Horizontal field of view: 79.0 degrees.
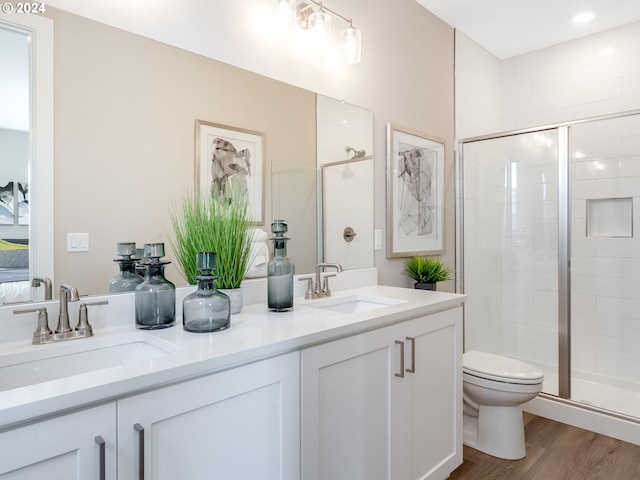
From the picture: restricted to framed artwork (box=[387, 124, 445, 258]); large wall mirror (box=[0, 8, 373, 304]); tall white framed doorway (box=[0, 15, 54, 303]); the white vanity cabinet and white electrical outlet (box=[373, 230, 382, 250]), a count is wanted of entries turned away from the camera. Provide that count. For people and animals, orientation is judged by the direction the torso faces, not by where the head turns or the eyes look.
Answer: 0

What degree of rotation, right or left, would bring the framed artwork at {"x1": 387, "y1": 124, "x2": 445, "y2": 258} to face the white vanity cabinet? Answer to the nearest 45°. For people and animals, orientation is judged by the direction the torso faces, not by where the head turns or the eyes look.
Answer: approximately 45° to its right

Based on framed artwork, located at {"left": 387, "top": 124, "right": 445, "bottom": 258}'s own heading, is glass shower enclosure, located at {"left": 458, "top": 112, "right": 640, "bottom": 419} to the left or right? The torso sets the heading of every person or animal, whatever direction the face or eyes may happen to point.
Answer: on its left

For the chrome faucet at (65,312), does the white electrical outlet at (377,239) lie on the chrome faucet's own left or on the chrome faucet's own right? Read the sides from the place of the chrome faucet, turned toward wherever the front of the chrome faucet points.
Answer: on the chrome faucet's own left

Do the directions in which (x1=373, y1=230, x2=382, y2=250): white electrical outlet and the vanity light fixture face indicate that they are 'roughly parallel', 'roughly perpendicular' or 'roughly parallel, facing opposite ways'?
roughly parallel

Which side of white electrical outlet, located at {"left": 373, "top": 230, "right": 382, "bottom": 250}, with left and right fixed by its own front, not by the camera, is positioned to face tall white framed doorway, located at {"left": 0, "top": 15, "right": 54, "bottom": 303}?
right

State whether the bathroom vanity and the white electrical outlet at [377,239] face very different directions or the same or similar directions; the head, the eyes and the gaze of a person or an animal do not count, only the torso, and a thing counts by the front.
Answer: same or similar directions

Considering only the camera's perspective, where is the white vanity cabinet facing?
facing the viewer and to the right of the viewer
